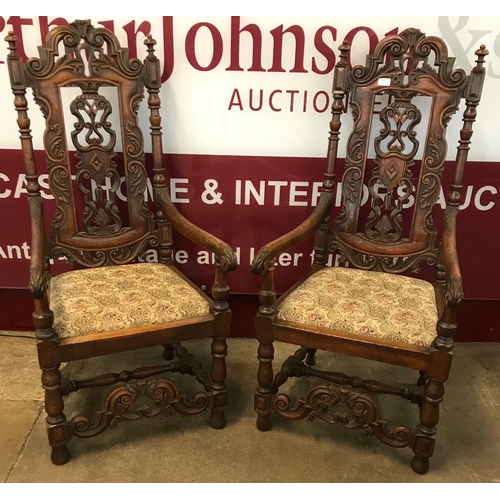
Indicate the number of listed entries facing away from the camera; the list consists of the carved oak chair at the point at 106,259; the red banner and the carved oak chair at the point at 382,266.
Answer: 0

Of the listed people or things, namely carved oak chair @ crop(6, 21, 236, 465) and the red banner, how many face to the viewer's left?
0

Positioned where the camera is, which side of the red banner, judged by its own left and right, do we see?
front

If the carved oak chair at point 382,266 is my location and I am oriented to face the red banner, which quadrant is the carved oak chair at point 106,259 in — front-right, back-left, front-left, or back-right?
front-left

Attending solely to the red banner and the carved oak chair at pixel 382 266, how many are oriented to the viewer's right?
0

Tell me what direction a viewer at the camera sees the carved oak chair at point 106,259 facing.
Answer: facing the viewer and to the right of the viewer

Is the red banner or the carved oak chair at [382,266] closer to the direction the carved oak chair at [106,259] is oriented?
the carved oak chair

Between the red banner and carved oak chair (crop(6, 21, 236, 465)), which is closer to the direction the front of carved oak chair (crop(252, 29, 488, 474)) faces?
the carved oak chair
